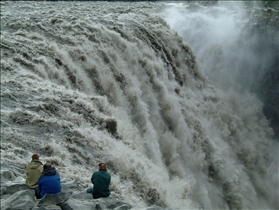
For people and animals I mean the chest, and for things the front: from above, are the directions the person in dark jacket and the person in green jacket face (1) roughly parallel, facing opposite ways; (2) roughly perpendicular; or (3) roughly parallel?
roughly parallel

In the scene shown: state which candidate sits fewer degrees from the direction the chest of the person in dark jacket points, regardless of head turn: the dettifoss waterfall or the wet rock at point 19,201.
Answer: the dettifoss waterfall

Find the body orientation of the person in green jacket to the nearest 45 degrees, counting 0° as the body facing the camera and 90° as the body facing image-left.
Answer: approximately 180°

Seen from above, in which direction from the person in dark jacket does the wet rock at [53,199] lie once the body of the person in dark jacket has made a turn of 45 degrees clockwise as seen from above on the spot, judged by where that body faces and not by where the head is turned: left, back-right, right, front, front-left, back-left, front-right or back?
back

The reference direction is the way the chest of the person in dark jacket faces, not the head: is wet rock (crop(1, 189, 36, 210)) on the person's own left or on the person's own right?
on the person's own left

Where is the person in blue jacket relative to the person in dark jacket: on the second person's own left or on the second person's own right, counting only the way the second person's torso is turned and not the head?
on the second person's own left

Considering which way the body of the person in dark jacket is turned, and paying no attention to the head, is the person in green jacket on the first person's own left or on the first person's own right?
on the first person's own left

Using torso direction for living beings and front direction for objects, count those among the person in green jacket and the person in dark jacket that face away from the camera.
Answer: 2

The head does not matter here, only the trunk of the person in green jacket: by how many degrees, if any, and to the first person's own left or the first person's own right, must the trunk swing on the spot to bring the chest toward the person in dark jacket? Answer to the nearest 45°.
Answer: approximately 90° to the first person's own right

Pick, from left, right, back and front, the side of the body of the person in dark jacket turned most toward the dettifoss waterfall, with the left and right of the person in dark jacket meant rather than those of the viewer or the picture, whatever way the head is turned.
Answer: front

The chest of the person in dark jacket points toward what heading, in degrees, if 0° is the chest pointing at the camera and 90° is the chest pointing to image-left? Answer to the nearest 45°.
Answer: approximately 180°
